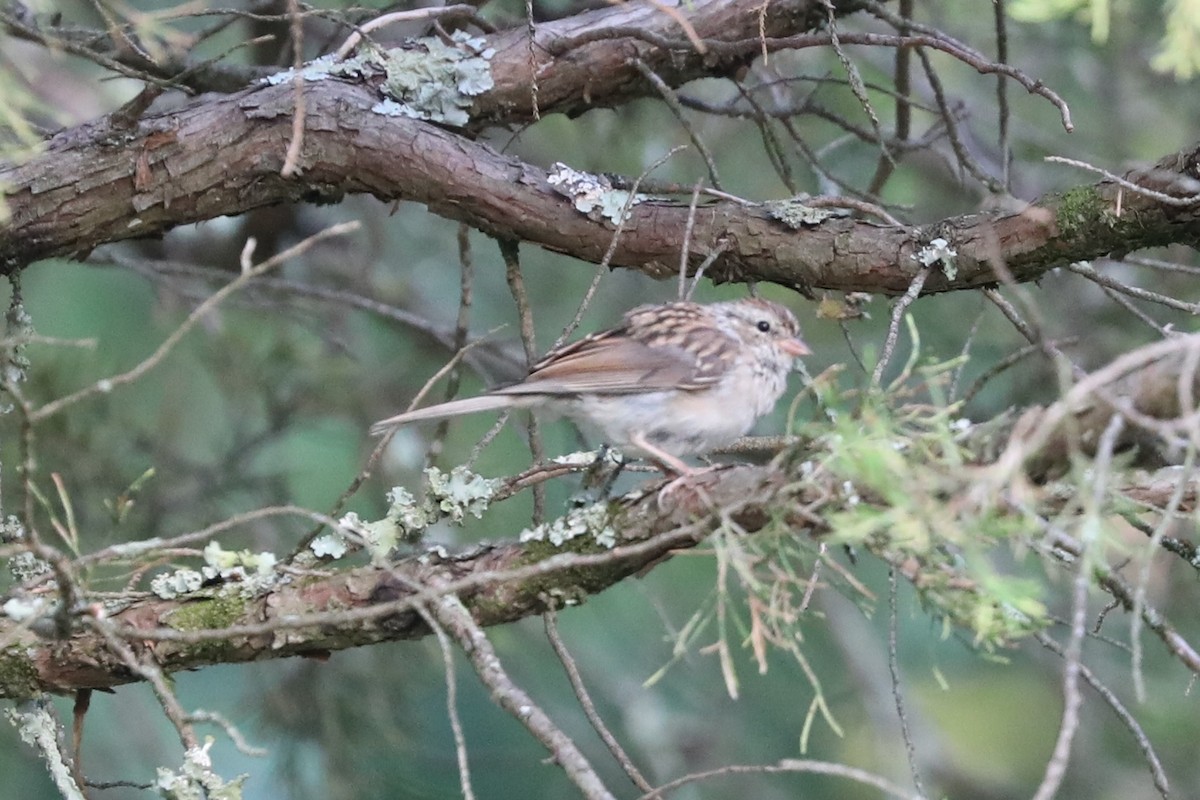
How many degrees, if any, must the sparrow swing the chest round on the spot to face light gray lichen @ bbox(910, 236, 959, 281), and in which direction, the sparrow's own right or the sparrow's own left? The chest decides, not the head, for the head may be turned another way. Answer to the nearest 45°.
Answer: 0° — it already faces it

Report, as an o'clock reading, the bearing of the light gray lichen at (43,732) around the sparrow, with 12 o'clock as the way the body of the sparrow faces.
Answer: The light gray lichen is roughly at 5 o'clock from the sparrow.

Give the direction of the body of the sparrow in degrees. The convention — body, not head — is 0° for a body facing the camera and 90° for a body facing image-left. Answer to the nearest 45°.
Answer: approximately 270°

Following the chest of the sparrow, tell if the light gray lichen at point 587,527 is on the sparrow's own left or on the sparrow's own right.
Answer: on the sparrow's own right

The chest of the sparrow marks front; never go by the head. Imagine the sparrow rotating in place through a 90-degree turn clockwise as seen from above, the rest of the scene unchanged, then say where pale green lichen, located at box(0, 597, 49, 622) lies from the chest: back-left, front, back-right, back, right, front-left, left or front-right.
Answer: front-right

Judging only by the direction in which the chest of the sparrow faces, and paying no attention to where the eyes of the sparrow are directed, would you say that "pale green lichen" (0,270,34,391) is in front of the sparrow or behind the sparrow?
behind

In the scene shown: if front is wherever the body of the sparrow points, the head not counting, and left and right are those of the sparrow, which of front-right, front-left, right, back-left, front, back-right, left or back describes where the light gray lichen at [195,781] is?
back-right
